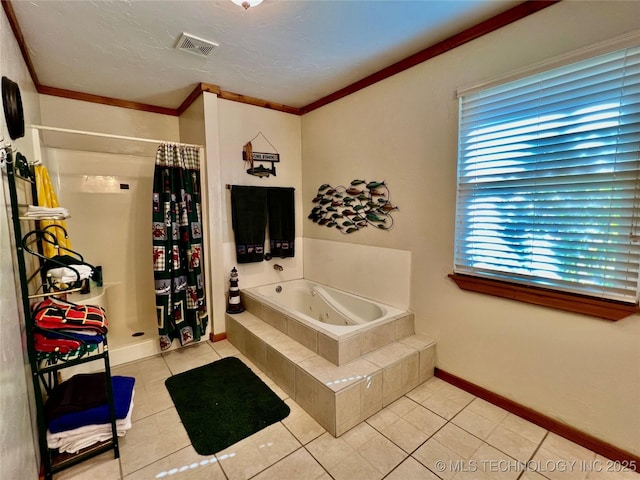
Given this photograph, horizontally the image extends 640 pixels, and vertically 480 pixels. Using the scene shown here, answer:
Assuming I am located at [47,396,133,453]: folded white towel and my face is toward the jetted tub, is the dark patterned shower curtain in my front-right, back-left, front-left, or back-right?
front-left

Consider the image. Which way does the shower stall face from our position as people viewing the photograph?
facing the viewer

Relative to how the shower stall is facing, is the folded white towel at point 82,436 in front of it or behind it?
in front

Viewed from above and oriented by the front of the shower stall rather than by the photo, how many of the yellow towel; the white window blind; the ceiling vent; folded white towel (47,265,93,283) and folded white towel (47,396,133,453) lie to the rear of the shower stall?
0

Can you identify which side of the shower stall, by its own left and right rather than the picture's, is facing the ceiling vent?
front

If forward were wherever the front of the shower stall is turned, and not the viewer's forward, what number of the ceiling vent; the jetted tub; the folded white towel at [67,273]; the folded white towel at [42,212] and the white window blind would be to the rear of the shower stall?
0

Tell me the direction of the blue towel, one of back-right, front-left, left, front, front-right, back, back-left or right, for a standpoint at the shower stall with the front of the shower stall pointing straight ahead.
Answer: front

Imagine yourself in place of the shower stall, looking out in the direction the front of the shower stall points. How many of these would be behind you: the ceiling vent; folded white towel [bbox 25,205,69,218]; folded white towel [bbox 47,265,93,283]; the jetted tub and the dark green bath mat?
0

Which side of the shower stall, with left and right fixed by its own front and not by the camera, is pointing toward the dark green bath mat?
front

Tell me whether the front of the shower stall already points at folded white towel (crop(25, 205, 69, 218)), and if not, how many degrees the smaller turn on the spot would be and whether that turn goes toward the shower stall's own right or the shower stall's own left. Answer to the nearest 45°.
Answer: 0° — it already faces it

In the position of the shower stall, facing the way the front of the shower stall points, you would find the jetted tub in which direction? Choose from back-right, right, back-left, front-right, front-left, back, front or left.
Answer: front-left

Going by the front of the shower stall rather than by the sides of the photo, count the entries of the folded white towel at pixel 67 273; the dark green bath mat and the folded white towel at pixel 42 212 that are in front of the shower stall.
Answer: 3

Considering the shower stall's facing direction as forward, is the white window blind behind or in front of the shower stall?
in front
